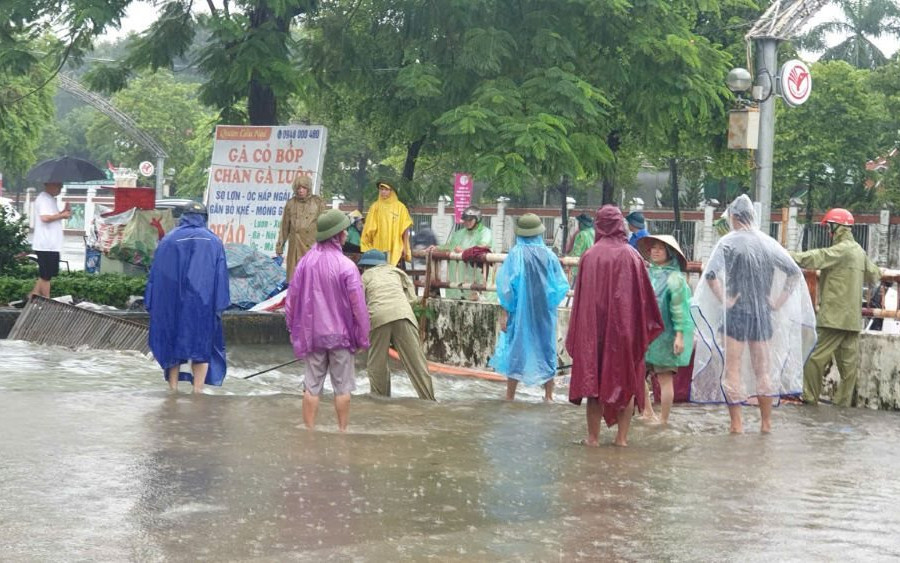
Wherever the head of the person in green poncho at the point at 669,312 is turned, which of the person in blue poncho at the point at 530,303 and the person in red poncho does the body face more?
the person in red poncho

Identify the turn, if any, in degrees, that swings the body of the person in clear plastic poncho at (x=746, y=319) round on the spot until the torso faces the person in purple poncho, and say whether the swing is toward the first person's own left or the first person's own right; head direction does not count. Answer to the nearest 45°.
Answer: approximately 135° to the first person's own left

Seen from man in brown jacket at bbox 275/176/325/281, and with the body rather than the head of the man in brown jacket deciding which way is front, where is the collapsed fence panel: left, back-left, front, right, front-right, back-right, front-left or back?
front-right

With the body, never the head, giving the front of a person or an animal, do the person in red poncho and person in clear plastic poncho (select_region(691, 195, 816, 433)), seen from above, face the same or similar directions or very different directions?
same or similar directions

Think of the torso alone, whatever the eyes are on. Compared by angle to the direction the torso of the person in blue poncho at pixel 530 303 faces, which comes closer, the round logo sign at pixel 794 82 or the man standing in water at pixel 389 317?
the round logo sign

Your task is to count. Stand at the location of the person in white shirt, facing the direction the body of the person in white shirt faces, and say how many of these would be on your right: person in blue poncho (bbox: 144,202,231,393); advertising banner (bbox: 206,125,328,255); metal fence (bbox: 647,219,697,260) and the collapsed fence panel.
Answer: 2

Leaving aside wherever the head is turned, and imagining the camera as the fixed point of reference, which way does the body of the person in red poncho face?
away from the camera

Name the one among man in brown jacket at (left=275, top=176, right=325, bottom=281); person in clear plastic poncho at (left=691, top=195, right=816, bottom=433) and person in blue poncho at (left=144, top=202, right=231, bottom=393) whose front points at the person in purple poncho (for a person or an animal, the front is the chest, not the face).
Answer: the man in brown jacket

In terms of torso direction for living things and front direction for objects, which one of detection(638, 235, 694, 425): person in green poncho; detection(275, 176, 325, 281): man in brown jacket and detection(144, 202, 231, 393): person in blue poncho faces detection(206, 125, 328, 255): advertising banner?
the person in blue poncho

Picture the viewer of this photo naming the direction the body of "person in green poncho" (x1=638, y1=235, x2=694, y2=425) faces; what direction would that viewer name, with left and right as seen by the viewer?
facing the viewer and to the left of the viewer

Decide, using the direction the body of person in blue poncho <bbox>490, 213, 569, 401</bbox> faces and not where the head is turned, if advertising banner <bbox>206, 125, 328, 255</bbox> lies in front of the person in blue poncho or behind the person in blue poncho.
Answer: in front

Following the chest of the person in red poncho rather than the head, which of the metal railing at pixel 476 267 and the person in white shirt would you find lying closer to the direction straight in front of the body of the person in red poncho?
the metal railing

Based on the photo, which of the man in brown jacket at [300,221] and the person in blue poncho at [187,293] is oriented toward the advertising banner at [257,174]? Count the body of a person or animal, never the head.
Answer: the person in blue poncho

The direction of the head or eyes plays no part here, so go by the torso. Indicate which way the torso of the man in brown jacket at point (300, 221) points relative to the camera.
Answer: toward the camera

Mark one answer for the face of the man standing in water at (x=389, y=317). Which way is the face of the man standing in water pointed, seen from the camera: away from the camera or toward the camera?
away from the camera

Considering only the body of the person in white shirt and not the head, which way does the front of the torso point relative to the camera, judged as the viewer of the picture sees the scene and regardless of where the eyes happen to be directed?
to the viewer's right

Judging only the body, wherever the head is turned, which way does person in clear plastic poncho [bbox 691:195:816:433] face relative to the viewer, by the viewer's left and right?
facing away from the viewer

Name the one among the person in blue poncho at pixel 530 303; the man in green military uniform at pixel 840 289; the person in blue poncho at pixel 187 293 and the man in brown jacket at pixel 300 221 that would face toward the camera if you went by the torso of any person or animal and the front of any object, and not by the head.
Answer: the man in brown jacket

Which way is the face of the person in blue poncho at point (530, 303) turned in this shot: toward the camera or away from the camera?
away from the camera
